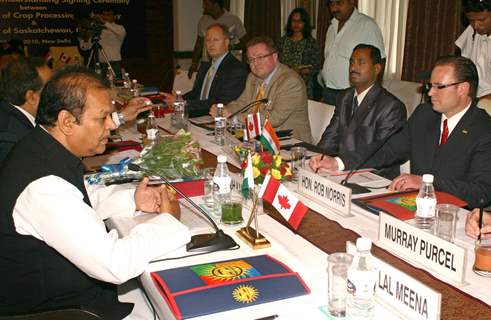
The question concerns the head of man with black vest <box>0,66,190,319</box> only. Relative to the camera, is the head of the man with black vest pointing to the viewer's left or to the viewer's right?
to the viewer's right

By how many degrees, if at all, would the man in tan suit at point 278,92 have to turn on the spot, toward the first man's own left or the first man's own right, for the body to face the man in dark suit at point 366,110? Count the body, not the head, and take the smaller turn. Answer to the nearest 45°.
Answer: approximately 90° to the first man's own left

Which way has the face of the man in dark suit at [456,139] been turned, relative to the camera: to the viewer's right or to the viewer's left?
to the viewer's left

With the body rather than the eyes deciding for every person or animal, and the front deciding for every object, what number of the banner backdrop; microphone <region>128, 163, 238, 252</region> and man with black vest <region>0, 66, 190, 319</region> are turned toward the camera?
1

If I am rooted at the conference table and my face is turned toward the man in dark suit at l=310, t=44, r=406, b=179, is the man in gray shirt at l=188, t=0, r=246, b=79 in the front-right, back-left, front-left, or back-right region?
front-left

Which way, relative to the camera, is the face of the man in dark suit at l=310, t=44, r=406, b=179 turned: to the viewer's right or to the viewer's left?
to the viewer's left

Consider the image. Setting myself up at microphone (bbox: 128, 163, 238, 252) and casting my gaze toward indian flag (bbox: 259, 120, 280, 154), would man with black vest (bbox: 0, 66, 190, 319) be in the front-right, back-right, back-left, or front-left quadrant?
back-left

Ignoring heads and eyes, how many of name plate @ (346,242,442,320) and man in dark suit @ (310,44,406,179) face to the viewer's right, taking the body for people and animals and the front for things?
0

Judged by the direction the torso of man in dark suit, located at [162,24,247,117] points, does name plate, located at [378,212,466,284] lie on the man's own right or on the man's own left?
on the man's own left

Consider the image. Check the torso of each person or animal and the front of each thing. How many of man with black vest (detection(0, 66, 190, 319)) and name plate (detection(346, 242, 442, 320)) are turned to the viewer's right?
1

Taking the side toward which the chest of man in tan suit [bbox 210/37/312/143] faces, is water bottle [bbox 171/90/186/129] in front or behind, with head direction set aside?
in front

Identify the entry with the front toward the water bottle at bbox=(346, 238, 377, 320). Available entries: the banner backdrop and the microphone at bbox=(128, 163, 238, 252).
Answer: the banner backdrop

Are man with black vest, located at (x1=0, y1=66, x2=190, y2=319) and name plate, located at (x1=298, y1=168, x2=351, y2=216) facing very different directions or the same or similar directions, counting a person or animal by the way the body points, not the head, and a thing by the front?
very different directions

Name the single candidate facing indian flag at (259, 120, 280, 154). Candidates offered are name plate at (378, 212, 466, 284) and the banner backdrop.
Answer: the banner backdrop

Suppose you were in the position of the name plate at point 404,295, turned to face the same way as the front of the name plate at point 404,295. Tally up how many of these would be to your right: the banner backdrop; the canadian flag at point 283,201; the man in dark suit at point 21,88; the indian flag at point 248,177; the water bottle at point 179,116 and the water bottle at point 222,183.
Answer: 6

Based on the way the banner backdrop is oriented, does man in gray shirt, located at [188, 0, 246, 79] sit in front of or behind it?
in front

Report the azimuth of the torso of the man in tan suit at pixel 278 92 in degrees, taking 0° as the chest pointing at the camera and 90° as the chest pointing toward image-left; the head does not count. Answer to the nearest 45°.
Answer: approximately 45°
